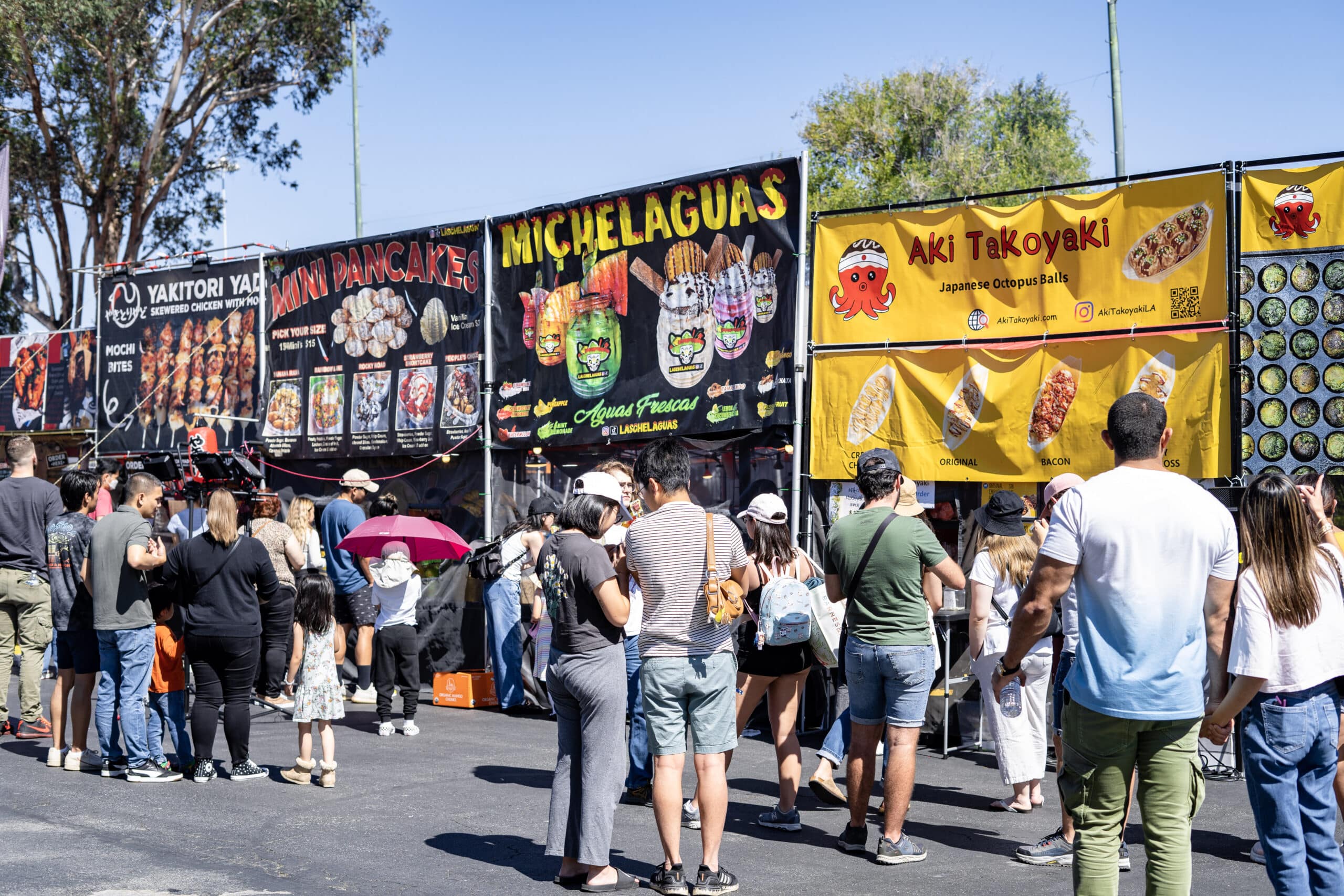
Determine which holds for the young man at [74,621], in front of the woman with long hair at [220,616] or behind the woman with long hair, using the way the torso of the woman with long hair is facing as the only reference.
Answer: in front

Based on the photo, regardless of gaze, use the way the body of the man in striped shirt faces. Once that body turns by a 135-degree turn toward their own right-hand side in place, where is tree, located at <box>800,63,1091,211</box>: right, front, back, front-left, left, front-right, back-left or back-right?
back-left

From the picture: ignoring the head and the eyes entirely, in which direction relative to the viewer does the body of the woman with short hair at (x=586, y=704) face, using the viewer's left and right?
facing away from the viewer and to the right of the viewer

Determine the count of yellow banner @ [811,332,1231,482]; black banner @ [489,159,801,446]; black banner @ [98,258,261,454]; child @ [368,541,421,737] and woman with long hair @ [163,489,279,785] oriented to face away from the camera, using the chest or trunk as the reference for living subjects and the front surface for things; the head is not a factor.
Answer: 2

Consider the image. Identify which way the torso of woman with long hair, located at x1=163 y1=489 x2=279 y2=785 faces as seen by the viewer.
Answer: away from the camera

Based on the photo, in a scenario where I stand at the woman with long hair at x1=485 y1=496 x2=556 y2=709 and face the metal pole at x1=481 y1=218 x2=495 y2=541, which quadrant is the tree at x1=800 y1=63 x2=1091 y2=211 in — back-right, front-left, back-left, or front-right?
front-right

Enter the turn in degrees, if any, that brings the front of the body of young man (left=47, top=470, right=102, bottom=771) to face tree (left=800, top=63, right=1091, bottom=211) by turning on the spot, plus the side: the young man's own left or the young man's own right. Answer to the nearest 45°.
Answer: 0° — they already face it

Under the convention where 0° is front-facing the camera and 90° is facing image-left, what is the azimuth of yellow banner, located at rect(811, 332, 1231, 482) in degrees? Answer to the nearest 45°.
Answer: approximately 0°

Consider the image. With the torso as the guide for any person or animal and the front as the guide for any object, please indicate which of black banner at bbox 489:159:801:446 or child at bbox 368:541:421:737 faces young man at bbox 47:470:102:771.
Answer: the black banner

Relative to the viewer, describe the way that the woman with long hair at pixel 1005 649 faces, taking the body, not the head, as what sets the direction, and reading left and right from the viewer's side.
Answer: facing away from the viewer and to the left of the viewer

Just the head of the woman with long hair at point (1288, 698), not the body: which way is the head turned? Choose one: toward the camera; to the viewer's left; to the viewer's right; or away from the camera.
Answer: away from the camera

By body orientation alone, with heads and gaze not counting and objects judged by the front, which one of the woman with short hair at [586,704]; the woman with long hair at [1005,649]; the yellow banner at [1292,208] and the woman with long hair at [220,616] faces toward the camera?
the yellow banner

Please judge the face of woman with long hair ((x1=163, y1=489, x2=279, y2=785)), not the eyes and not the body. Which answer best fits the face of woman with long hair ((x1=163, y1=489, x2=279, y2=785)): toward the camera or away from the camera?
away from the camera

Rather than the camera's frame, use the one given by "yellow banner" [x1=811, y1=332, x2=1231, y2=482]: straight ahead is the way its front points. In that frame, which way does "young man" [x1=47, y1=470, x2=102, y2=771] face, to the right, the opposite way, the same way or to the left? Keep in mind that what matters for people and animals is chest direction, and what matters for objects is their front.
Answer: the opposite way

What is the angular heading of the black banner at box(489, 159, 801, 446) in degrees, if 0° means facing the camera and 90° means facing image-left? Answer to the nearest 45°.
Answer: approximately 45°
